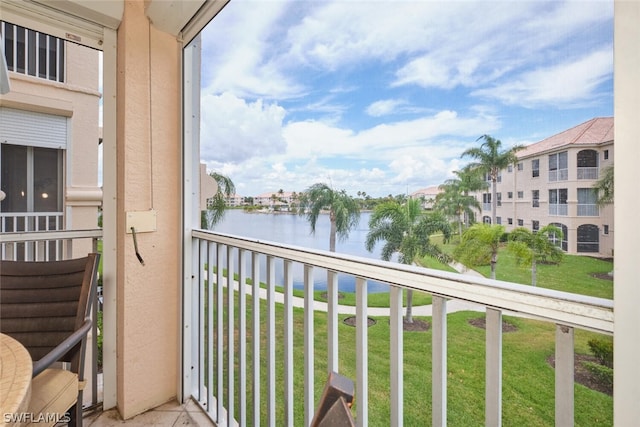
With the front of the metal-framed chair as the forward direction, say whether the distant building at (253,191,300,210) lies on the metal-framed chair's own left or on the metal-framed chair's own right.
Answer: on the metal-framed chair's own left

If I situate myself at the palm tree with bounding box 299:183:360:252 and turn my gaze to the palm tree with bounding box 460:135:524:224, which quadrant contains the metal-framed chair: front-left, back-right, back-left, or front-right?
back-right

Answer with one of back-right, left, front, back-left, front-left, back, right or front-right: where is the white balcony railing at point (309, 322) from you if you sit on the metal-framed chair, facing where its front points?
left

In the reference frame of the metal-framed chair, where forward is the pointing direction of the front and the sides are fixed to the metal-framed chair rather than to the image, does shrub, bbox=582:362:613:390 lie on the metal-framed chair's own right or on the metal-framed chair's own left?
on the metal-framed chair's own left

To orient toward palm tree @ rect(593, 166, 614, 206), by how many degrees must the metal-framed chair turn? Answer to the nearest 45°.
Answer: approximately 90° to its left

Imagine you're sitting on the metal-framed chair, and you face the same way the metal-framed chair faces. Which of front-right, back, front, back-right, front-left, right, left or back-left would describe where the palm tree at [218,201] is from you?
back-left

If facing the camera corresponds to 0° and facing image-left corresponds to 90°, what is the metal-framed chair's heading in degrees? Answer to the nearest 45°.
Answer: approximately 45°

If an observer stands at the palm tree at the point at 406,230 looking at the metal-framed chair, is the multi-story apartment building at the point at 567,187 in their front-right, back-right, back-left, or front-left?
back-left
